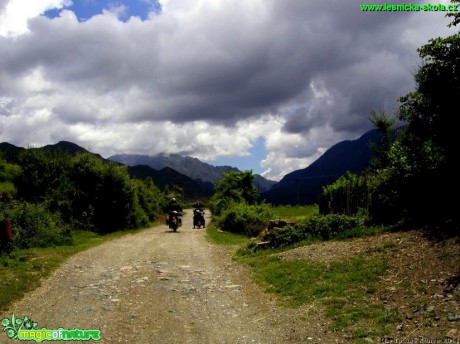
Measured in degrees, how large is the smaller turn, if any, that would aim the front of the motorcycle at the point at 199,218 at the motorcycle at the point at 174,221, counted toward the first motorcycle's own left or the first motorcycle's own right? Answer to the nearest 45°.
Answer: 0° — it already faces it

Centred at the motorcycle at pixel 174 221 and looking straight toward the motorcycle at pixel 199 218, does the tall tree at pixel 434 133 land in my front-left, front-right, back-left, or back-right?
back-right

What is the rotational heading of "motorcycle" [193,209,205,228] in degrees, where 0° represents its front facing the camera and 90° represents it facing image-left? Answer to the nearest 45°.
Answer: approximately 0°

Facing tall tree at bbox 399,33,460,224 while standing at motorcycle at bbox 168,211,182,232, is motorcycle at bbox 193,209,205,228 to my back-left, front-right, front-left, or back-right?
back-left
